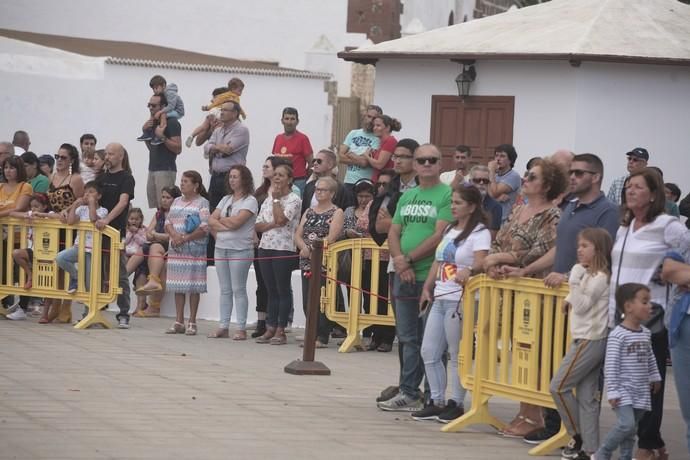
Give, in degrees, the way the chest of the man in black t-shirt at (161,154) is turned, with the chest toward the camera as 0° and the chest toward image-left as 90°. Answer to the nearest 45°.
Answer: approximately 45°

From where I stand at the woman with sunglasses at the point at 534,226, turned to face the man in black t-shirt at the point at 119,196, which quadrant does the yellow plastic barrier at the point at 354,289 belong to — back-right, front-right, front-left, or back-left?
front-right

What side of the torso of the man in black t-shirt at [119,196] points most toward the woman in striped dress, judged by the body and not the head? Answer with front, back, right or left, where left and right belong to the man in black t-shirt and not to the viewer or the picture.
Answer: left

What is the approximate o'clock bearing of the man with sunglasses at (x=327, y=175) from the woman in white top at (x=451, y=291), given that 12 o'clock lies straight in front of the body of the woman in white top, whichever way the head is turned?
The man with sunglasses is roughly at 4 o'clock from the woman in white top.

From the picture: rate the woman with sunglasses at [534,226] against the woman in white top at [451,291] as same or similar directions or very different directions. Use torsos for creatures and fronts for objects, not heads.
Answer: same or similar directions

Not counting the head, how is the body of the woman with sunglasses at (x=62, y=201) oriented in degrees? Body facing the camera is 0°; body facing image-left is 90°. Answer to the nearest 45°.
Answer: approximately 45°

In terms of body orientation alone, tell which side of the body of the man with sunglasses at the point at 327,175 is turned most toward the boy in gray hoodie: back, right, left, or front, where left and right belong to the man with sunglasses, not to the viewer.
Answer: right

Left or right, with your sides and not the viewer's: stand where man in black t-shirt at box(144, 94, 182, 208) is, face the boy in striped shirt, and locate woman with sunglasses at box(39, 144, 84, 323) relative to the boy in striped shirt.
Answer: right

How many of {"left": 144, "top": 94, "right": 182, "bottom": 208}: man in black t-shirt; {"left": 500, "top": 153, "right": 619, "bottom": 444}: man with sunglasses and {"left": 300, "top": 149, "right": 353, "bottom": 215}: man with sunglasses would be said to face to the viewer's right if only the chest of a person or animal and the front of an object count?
0

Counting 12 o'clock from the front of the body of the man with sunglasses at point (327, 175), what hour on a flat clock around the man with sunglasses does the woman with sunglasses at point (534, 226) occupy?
The woman with sunglasses is roughly at 10 o'clock from the man with sunglasses.

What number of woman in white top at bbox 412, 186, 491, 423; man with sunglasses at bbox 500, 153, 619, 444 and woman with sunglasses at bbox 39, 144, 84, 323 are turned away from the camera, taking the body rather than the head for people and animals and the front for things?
0

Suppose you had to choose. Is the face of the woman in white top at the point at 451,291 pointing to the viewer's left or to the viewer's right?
to the viewer's left

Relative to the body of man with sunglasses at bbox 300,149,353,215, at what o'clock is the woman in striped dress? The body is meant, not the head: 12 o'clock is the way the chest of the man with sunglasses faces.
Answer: The woman in striped dress is roughly at 1 o'clock from the man with sunglasses.

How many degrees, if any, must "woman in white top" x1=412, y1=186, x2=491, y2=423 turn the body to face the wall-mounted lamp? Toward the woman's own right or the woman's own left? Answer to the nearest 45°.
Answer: approximately 135° to the woman's own right

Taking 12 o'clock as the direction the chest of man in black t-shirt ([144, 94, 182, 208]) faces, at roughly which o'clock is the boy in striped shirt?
The boy in striped shirt is roughly at 10 o'clock from the man in black t-shirt.

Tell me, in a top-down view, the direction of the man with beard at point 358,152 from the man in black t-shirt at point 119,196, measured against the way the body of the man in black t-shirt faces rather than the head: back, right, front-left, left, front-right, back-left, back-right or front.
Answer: back-left
